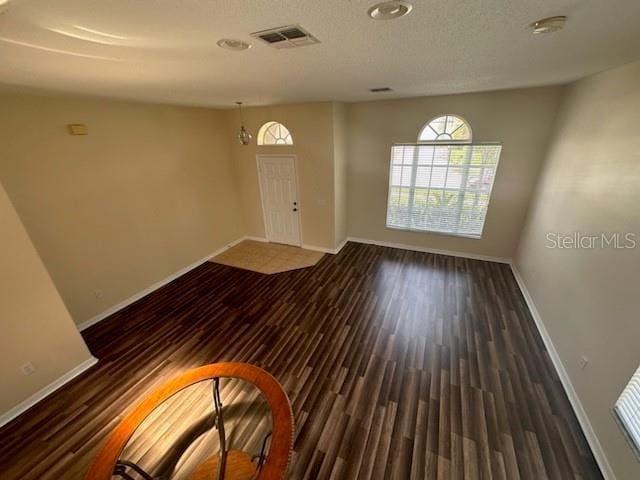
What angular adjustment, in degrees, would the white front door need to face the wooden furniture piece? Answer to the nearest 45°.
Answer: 0° — it already faces it

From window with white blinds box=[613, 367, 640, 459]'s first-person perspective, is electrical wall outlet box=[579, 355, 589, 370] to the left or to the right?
on its right

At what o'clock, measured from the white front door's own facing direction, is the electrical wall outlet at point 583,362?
The electrical wall outlet is roughly at 11 o'clock from the white front door.

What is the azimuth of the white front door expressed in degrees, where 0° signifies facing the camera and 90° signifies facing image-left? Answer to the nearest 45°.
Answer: approximately 0°

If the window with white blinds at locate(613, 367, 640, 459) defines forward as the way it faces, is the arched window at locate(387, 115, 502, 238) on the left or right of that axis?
on its right

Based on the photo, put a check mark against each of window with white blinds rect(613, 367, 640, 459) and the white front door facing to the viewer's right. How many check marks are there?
0

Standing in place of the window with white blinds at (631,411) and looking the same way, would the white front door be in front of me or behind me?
in front

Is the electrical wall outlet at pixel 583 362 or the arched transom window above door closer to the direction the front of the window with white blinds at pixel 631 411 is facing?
the arched transom window above door

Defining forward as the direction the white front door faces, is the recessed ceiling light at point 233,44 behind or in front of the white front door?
in front

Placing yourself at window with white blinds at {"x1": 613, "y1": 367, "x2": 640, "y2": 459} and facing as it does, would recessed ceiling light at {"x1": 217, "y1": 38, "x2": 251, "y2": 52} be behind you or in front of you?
in front

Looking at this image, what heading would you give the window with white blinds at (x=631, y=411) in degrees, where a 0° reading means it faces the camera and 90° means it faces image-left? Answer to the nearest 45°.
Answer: approximately 45°
